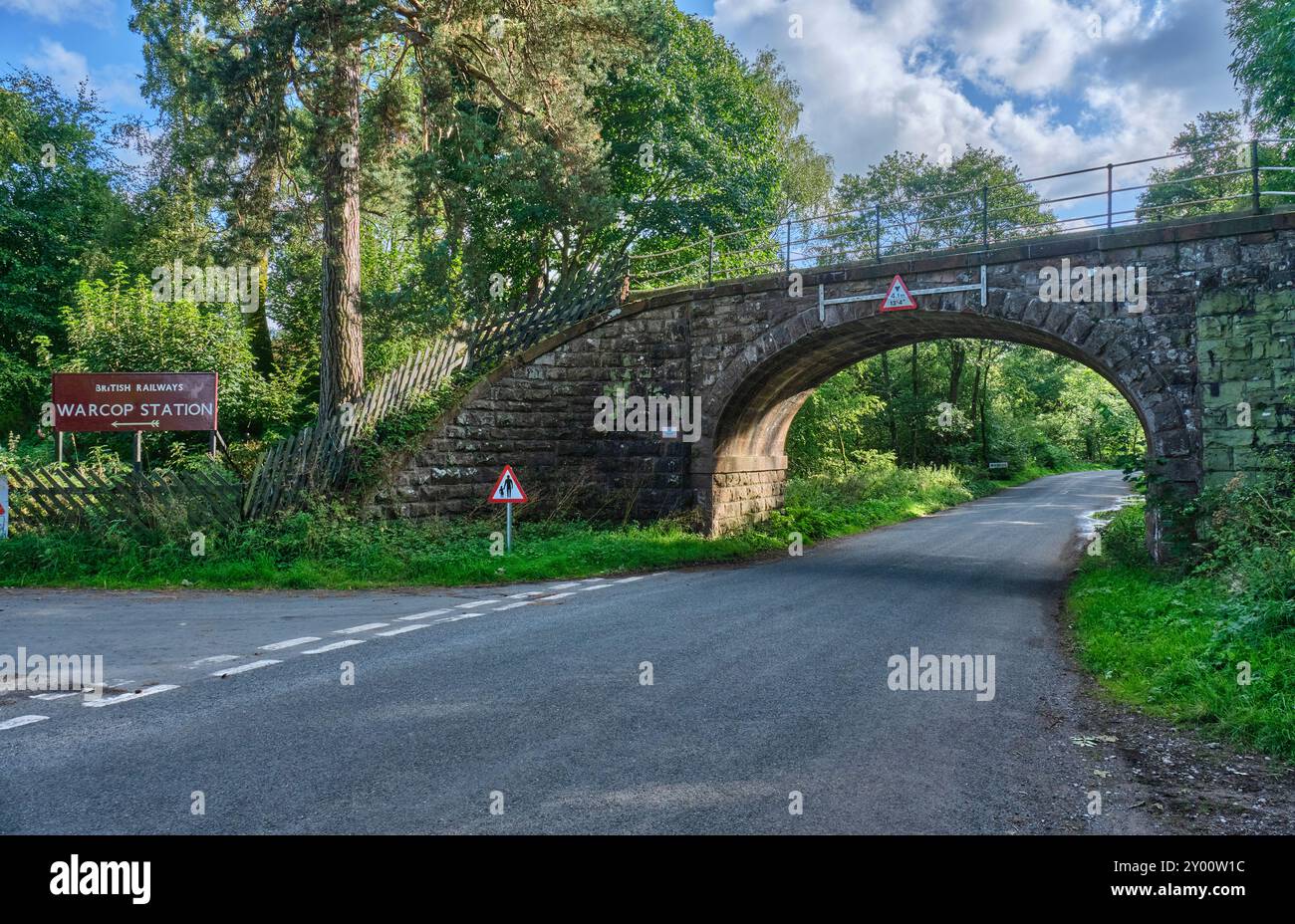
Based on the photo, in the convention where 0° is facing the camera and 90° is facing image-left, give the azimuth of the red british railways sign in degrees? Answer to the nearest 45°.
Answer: approximately 0°

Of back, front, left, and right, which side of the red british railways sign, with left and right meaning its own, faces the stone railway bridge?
left

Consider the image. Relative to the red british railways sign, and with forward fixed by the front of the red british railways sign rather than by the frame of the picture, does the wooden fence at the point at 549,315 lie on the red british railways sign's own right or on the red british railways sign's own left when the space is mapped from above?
on the red british railways sign's own left

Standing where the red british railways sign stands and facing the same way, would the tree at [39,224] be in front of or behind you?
behind

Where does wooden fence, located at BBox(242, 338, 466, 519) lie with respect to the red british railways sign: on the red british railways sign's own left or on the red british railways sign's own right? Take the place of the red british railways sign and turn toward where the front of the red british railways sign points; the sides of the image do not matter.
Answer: on the red british railways sign's own left

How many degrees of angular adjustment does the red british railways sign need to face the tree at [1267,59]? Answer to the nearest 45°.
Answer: approximately 90° to its left

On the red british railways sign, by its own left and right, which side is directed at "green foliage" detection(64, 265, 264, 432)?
back
